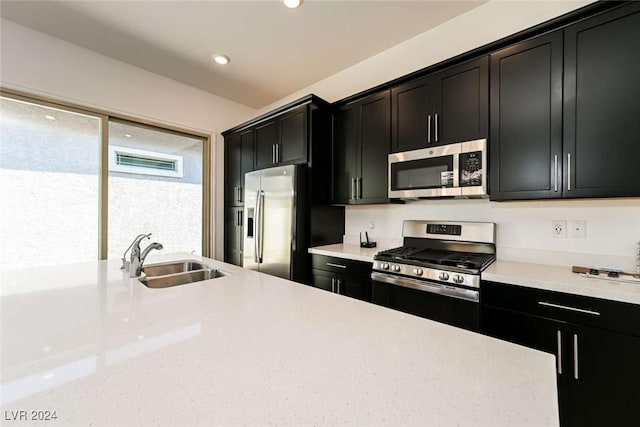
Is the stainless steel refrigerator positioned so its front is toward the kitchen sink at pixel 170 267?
yes

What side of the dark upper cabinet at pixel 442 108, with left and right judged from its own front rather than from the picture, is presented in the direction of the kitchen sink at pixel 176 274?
front

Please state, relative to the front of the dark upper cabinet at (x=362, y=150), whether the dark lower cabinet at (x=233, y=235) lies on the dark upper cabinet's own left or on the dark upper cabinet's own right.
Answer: on the dark upper cabinet's own right

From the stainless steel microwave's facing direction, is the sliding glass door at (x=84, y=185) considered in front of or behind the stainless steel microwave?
in front

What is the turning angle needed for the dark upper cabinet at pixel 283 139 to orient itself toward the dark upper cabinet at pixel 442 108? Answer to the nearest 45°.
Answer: approximately 90° to its left

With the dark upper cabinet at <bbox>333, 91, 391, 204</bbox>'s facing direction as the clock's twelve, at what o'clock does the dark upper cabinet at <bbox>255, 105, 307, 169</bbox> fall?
the dark upper cabinet at <bbox>255, 105, 307, 169</bbox> is roughly at 2 o'clock from the dark upper cabinet at <bbox>333, 91, 391, 204</bbox>.

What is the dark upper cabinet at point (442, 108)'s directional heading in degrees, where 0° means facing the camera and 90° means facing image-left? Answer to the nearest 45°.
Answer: approximately 45°

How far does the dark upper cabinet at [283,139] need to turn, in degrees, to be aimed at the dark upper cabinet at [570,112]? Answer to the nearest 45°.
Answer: approximately 90° to its left

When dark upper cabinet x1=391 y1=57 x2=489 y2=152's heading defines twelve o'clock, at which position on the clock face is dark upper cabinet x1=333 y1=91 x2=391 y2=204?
dark upper cabinet x1=333 y1=91 x2=391 y2=204 is roughly at 2 o'clock from dark upper cabinet x1=391 y1=57 x2=489 y2=152.

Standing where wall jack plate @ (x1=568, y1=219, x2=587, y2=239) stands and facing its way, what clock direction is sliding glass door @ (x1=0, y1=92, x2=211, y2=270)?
The sliding glass door is roughly at 2 o'clock from the wall jack plate.

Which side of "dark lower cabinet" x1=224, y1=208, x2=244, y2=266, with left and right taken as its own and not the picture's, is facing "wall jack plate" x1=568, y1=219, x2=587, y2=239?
left

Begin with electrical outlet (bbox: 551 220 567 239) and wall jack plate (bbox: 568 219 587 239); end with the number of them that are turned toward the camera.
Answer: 2

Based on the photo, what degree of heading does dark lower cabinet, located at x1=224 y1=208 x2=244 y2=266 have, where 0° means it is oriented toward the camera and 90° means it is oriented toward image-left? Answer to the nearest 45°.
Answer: approximately 45°
